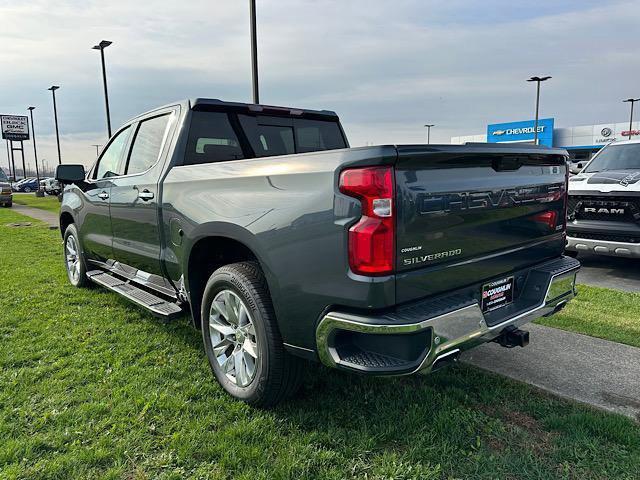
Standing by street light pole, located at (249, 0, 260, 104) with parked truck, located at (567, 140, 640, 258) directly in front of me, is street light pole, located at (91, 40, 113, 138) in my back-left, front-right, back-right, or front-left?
back-left

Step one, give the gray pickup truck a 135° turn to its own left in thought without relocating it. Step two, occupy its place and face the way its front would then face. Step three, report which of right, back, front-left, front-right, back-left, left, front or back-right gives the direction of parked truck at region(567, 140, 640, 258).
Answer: back-left

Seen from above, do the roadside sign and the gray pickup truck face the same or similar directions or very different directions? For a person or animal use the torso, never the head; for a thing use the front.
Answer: very different directions

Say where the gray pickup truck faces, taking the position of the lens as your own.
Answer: facing away from the viewer and to the left of the viewer

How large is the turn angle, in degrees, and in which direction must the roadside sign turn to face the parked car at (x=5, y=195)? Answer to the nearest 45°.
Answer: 0° — it already faces it

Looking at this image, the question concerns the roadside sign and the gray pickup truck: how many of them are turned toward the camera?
1

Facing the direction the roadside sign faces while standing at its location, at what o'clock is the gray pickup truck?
The gray pickup truck is roughly at 12 o'clock from the roadside sign.

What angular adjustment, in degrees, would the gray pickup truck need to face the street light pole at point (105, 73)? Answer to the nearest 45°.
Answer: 0° — it already faces it
